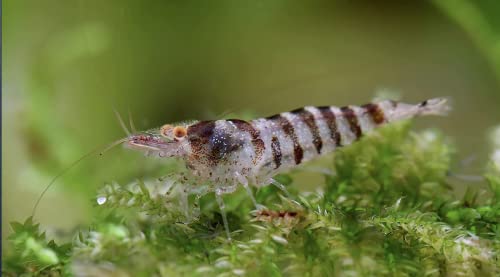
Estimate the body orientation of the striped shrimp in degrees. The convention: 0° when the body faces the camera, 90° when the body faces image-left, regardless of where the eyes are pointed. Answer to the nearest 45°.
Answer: approximately 90°
